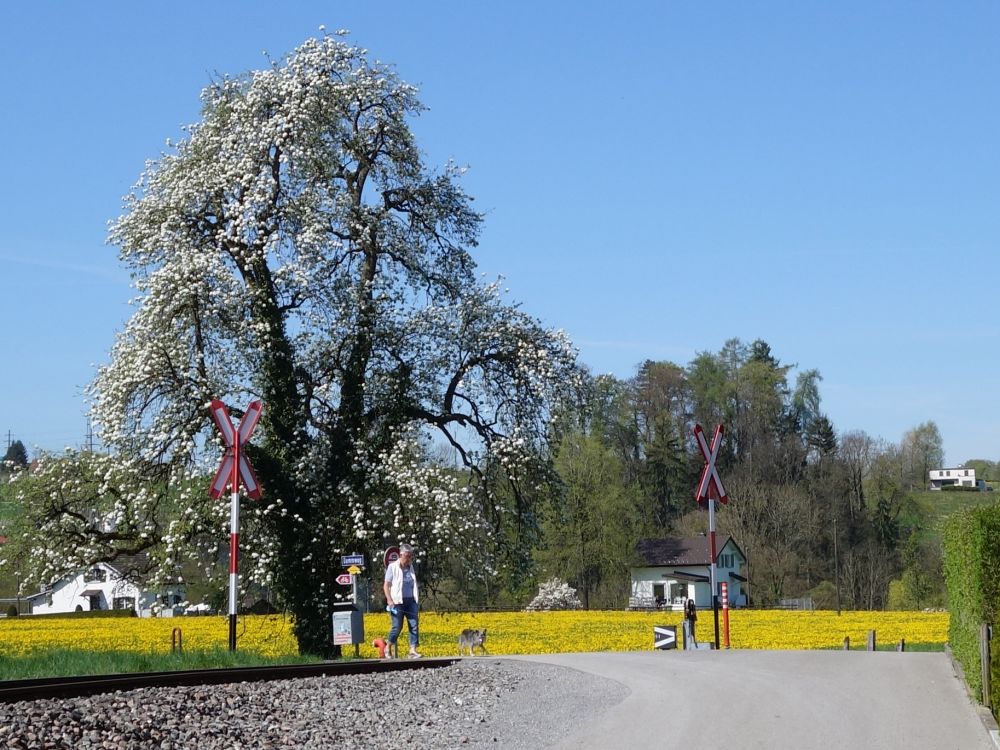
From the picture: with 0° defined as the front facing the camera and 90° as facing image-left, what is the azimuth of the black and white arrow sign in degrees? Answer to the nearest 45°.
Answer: approximately 0°

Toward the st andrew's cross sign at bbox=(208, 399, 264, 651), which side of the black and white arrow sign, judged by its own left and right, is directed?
right
